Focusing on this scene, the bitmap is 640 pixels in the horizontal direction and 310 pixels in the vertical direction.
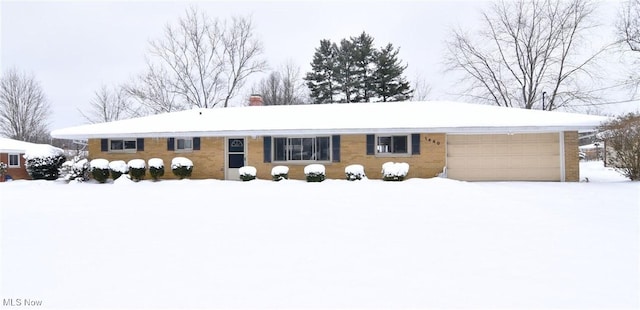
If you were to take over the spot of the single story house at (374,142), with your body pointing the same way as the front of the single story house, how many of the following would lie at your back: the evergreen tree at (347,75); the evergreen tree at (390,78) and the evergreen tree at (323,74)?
3

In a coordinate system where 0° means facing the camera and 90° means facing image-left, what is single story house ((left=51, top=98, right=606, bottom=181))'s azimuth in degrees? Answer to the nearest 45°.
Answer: approximately 0°

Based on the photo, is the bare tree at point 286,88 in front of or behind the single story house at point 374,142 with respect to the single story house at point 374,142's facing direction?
behind

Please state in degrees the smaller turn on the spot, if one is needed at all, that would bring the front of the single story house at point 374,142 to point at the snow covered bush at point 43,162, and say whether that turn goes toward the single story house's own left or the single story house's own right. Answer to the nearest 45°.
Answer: approximately 90° to the single story house's own right

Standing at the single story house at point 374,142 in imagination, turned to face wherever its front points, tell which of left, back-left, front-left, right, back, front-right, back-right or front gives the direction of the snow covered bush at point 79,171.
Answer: right

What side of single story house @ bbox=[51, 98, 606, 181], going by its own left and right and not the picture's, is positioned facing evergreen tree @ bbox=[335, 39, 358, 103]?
back

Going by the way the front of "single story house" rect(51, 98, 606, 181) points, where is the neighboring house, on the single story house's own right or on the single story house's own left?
on the single story house's own right

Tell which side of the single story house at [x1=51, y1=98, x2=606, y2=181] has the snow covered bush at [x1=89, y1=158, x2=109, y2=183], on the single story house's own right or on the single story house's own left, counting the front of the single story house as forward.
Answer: on the single story house's own right

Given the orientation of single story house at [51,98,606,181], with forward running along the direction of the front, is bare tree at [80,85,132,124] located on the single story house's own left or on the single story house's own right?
on the single story house's own right

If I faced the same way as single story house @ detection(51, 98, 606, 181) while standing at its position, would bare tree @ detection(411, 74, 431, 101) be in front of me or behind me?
behind

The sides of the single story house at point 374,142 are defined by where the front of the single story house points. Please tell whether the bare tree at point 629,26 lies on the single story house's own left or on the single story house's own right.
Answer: on the single story house's own left

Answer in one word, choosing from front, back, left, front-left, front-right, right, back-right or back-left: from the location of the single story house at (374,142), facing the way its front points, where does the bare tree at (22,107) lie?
back-right
